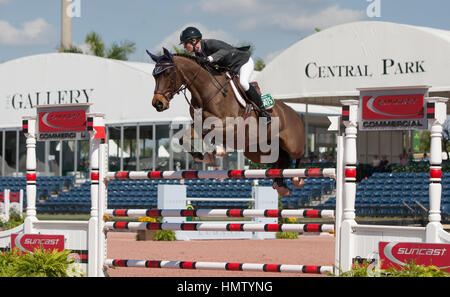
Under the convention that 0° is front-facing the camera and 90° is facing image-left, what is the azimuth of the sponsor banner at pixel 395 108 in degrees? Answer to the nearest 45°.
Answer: approximately 0°

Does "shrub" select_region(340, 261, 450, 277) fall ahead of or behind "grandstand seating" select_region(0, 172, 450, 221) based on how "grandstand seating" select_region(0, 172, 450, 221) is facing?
ahead

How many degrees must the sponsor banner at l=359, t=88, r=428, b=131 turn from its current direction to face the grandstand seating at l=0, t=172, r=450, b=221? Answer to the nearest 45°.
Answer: approximately 180°

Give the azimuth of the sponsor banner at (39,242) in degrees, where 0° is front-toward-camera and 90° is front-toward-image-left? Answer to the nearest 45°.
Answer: approximately 0°

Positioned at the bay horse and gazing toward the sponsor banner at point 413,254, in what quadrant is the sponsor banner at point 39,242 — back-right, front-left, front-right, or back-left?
back-right

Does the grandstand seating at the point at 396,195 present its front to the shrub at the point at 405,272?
yes

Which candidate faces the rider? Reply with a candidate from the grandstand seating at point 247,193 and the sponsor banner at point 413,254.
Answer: the grandstand seating

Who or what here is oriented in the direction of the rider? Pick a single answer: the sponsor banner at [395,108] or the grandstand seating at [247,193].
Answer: the grandstand seating

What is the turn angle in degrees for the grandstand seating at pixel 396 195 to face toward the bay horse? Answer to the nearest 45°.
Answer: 0° — it already faces it

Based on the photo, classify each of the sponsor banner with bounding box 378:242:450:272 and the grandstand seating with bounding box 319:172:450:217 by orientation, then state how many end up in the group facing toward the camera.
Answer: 2

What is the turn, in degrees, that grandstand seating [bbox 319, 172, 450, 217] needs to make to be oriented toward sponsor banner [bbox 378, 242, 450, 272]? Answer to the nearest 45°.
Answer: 0° — it already faces it
